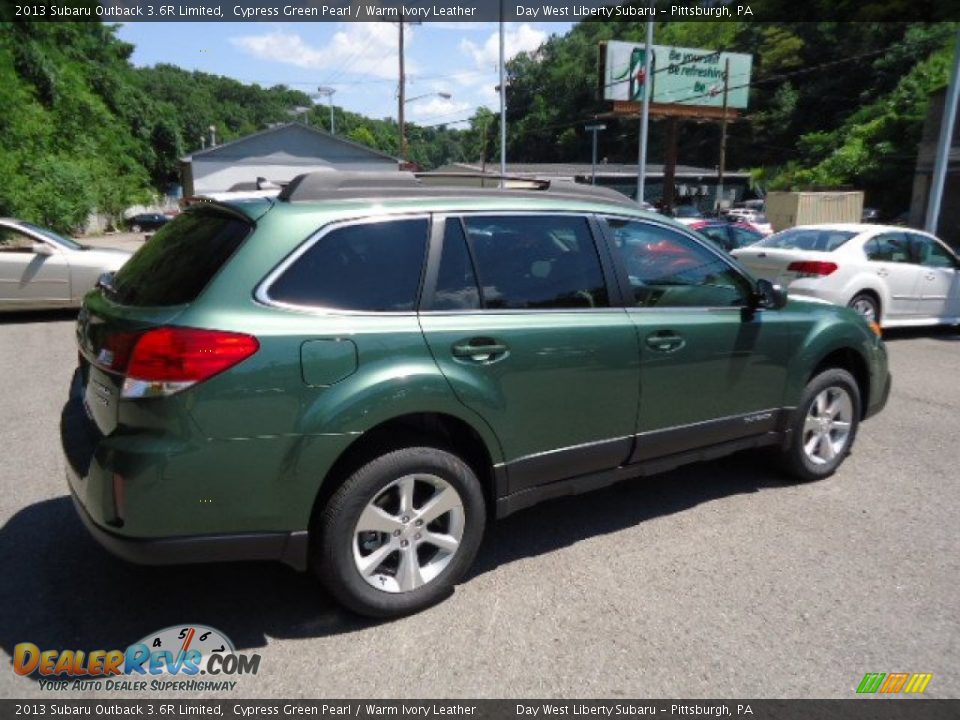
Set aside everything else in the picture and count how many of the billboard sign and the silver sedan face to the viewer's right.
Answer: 1

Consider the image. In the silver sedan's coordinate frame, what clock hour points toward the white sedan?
The white sedan is roughly at 1 o'clock from the silver sedan.

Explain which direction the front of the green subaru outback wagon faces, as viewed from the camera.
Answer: facing away from the viewer and to the right of the viewer

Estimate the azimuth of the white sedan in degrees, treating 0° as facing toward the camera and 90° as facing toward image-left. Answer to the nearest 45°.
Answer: approximately 225°

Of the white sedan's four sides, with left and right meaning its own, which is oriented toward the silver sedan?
back

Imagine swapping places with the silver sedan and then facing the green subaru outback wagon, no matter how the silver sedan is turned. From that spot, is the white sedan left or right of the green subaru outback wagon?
left

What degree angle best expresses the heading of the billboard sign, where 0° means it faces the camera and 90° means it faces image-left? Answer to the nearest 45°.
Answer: approximately 0°

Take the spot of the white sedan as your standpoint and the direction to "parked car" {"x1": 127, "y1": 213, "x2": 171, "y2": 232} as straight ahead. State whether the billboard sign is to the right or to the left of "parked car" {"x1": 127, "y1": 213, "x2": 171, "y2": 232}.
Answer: right

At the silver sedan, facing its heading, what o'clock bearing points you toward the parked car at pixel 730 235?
The parked car is roughly at 12 o'clock from the silver sedan.

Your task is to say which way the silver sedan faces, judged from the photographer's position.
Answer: facing to the right of the viewer
